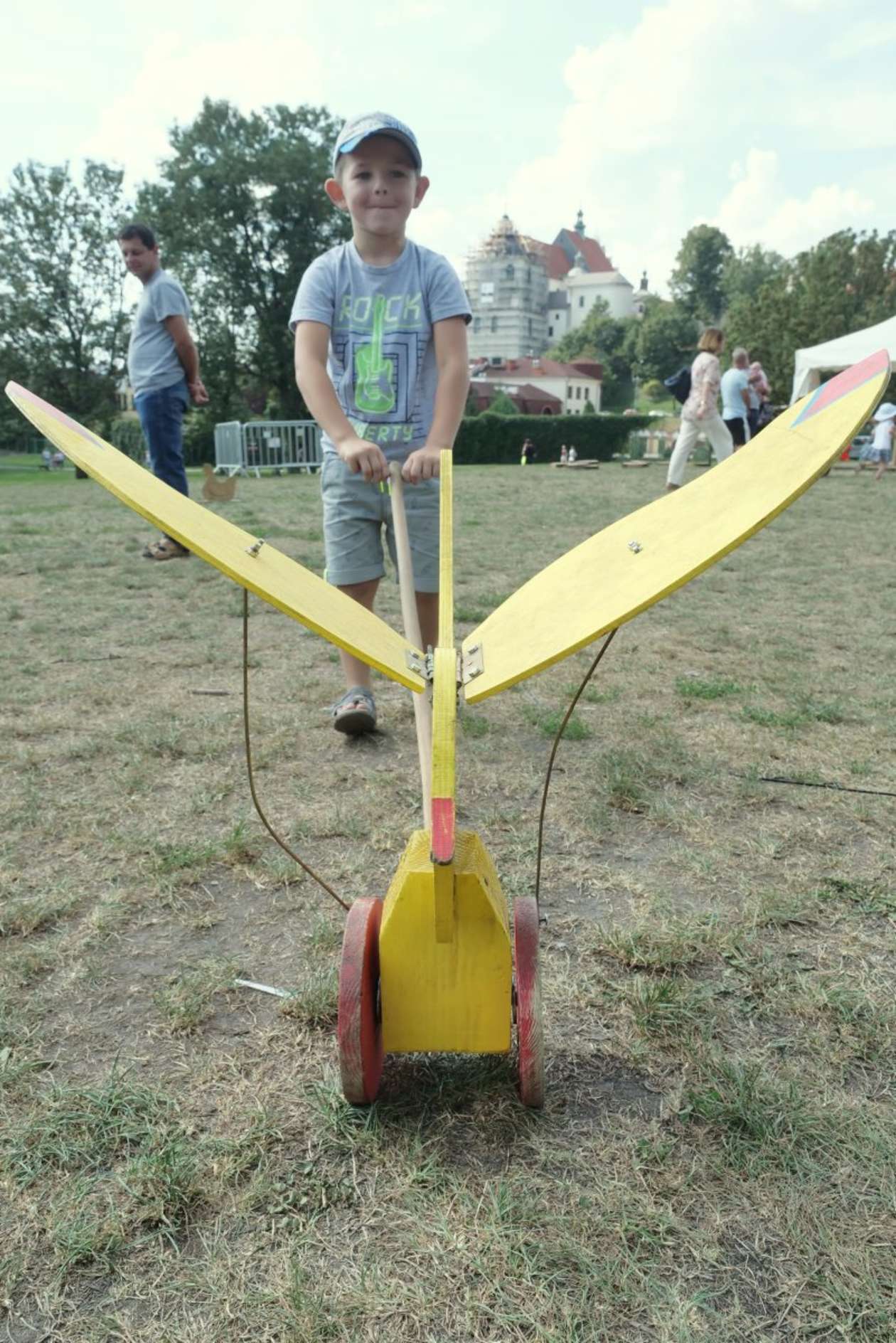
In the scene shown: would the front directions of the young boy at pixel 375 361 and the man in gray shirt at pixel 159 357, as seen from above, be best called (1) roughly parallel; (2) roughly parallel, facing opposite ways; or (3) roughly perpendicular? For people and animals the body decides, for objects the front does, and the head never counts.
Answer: roughly perpendicular

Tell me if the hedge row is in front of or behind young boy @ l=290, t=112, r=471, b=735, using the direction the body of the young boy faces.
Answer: behind

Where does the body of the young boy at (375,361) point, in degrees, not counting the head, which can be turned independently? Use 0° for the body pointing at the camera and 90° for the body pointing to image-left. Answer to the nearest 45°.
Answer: approximately 0°

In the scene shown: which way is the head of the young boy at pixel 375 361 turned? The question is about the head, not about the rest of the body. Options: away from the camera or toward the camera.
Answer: toward the camera

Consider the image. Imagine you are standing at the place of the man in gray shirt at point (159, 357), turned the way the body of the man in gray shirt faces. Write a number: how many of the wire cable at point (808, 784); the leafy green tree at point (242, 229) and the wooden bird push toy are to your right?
1

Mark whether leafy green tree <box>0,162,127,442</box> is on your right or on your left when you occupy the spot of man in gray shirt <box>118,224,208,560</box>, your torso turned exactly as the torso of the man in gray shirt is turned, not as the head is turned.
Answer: on your right

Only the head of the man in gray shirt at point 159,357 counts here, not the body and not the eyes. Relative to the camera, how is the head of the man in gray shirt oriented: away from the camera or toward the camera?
toward the camera
